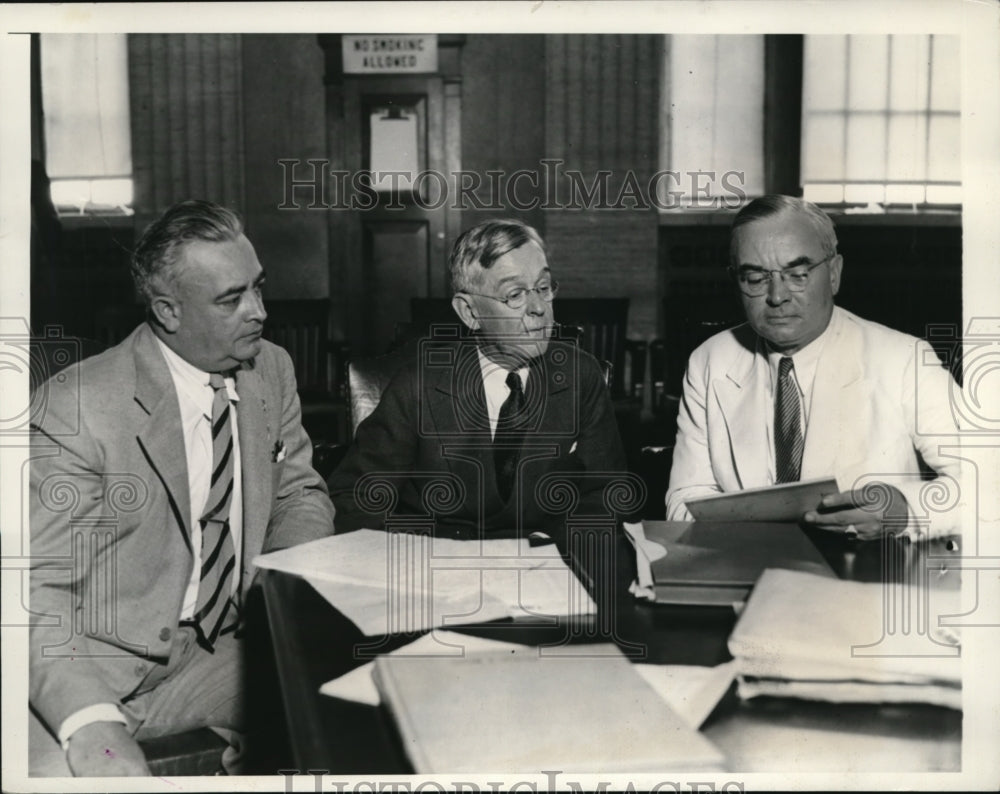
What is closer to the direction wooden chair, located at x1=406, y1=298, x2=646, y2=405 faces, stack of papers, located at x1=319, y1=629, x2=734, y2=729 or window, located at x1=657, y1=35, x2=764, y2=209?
the stack of papers

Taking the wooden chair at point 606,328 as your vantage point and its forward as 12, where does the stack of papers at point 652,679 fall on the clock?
The stack of papers is roughly at 12 o'clock from the wooden chair.

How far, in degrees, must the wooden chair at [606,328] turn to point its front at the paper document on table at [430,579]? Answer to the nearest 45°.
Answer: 0° — it already faces it

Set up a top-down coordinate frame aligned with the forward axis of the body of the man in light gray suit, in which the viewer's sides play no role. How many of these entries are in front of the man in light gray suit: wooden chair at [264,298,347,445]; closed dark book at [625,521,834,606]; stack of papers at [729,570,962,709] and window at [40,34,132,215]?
2

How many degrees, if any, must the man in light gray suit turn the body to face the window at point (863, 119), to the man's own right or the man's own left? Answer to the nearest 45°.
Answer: approximately 90° to the man's own left

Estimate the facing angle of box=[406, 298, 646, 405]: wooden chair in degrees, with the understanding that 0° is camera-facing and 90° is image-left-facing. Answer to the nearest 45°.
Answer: approximately 0°

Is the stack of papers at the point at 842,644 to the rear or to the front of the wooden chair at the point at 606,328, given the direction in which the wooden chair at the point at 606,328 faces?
to the front

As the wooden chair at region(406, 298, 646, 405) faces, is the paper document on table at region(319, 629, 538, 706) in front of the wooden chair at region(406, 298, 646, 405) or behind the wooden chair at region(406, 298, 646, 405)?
in front

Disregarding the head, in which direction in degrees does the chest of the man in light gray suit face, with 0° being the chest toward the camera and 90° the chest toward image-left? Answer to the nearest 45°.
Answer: approximately 315°

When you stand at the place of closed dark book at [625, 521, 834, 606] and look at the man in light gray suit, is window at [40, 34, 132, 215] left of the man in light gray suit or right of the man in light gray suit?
right

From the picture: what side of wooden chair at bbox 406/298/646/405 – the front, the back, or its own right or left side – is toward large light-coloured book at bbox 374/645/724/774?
front

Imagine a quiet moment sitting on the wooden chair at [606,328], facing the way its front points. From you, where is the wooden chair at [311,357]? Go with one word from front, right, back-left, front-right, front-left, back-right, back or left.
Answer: right

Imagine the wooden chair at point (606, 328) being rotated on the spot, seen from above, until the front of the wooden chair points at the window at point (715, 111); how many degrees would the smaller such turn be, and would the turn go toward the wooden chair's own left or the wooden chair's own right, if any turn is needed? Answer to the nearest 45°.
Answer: approximately 180°

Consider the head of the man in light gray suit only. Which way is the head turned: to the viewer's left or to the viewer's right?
to the viewer's right
